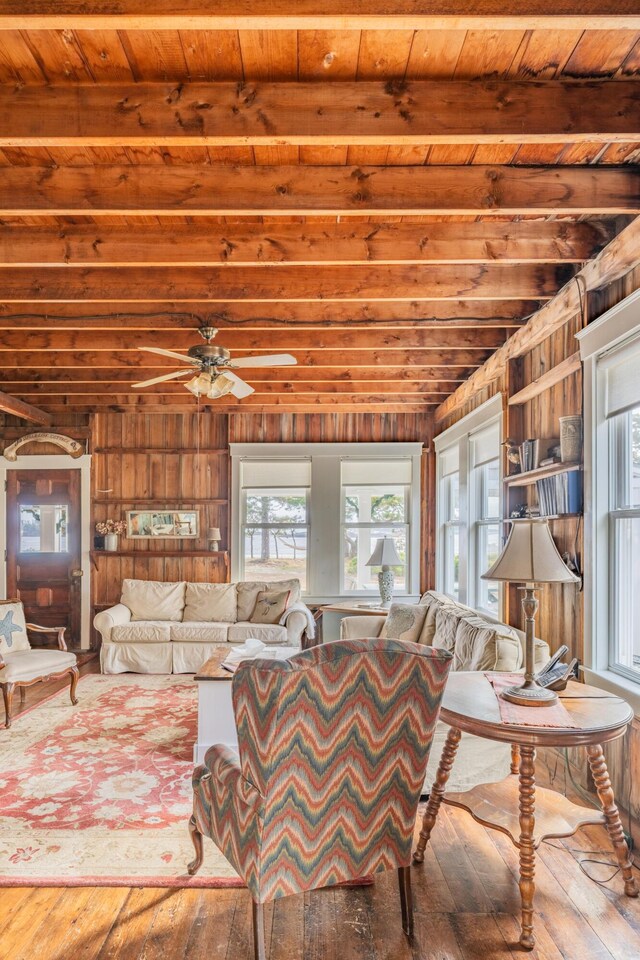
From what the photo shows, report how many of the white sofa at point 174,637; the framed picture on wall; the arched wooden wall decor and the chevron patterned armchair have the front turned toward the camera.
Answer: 3

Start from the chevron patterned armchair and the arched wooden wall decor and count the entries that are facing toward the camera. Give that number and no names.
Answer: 1

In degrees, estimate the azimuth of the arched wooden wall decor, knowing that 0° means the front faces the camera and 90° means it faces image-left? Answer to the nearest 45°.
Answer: approximately 0°

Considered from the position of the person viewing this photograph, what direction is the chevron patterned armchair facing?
facing away from the viewer and to the left of the viewer
